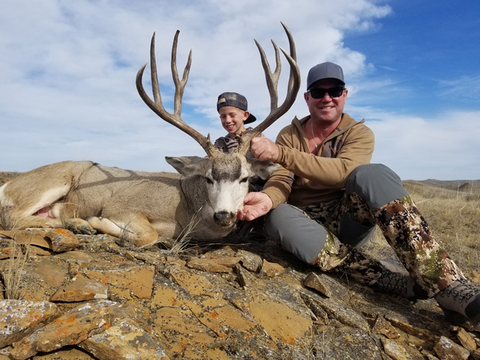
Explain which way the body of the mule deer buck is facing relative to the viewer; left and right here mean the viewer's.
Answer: facing to the right of the viewer

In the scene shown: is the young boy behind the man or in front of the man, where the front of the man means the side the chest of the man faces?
behind

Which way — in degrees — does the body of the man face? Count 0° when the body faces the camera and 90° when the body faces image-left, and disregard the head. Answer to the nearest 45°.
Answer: approximately 0°
